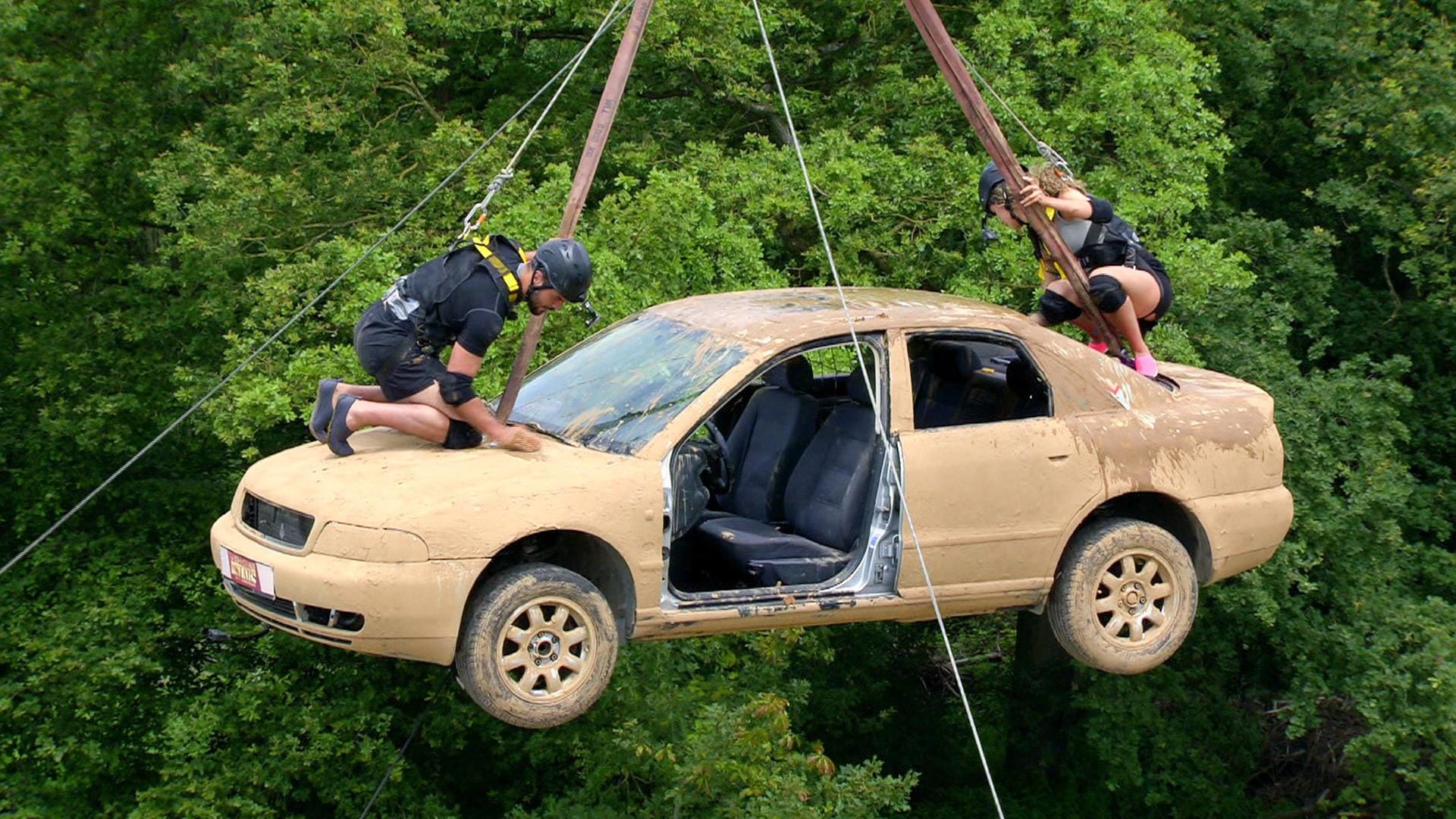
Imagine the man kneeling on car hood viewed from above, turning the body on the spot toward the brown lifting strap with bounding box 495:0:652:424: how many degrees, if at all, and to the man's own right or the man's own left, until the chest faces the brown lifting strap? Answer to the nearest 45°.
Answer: approximately 45° to the man's own left

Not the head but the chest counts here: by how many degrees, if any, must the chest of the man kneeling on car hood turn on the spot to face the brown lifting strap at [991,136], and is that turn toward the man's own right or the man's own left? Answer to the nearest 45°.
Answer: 0° — they already face it

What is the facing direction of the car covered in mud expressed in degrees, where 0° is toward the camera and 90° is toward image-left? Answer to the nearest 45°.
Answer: approximately 45°

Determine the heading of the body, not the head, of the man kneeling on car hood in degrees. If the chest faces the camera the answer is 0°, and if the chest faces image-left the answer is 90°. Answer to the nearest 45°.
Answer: approximately 270°
